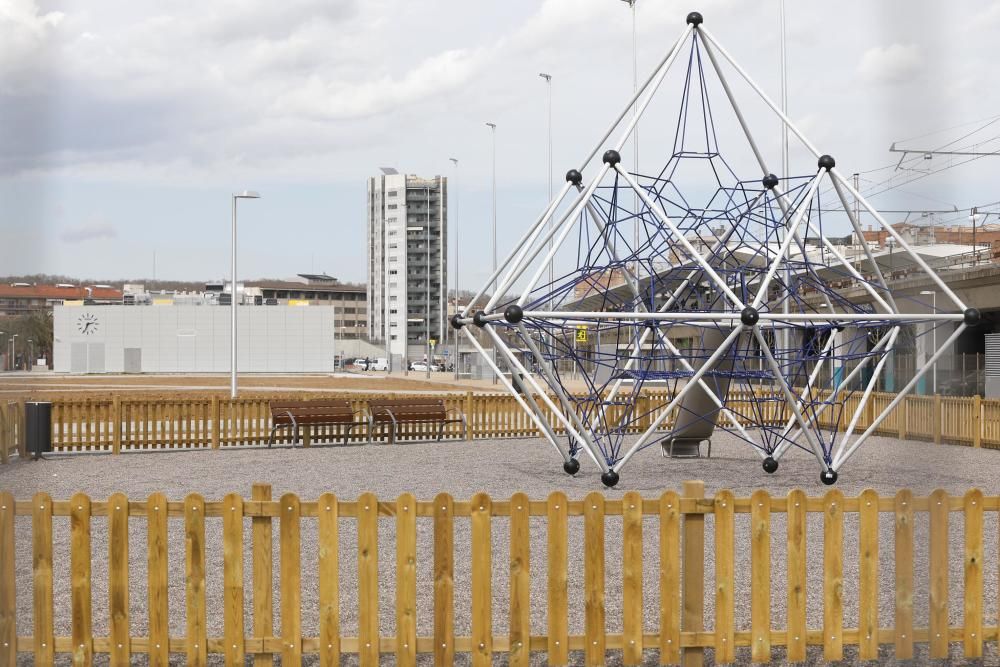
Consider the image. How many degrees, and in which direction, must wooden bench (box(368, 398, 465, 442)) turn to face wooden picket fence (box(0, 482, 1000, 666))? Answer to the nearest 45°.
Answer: approximately 45° to its right

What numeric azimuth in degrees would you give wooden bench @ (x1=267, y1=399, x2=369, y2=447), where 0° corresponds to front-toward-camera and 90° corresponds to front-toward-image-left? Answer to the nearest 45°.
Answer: approximately 315°

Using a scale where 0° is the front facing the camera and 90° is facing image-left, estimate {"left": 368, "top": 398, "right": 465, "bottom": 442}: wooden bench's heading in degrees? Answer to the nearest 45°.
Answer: approximately 315°

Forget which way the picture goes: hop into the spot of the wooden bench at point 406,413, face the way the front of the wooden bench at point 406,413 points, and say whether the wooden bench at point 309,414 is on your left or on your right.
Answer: on your right

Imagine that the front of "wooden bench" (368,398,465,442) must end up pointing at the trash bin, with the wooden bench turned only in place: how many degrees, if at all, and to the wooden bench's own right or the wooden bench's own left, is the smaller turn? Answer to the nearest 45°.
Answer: approximately 90° to the wooden bench's own right

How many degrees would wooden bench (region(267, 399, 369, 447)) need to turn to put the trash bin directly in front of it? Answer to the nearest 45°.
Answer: approximately 90° to its right

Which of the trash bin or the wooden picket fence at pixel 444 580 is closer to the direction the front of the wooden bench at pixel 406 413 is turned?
the wooden picket fence

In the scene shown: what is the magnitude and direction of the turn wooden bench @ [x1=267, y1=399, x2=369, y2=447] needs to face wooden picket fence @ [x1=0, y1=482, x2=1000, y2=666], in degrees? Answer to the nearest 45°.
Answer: approximately 45° to its right

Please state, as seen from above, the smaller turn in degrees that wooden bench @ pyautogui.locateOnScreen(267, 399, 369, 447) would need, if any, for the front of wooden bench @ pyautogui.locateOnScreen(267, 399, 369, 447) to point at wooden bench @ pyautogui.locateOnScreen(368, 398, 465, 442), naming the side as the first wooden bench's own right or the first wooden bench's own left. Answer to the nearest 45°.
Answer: approximately 45° to the first wooden bench's own left

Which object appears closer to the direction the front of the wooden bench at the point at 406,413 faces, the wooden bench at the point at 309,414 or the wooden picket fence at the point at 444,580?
the wooden picket fence
